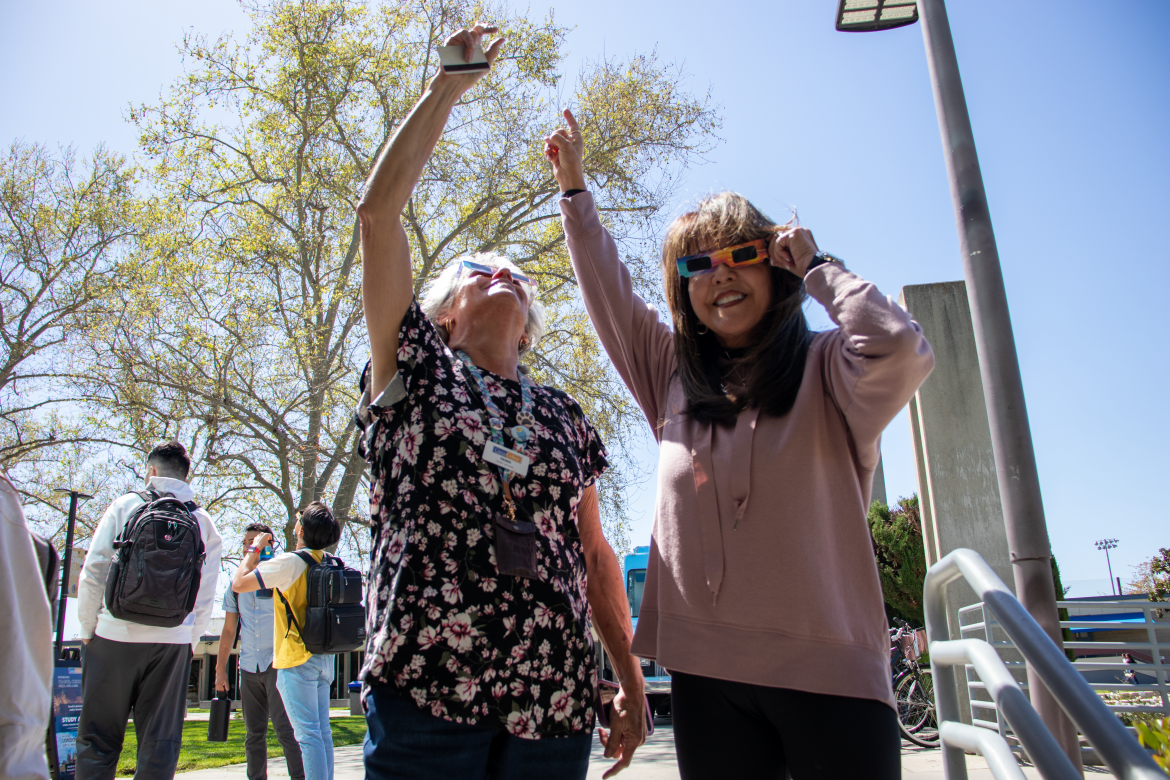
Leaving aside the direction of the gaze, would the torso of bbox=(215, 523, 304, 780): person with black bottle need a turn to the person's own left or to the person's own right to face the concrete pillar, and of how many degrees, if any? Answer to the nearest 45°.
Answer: approximately 90° to the person's own left

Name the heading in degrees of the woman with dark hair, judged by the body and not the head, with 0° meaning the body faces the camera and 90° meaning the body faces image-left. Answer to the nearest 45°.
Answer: approximately 0°

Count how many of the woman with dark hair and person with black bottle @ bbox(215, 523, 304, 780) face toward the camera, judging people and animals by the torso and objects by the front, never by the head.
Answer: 2

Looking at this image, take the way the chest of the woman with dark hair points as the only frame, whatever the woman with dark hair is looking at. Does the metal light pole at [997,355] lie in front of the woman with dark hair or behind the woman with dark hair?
behind

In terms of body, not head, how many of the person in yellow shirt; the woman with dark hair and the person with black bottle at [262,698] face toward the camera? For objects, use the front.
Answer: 2

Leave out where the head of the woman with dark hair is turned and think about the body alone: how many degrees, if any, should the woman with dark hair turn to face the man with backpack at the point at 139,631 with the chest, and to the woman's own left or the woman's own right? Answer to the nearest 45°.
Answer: approximately 135° to the woman's own right

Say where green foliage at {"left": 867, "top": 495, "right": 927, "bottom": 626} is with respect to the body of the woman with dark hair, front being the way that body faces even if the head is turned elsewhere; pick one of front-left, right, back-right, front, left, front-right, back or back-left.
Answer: back

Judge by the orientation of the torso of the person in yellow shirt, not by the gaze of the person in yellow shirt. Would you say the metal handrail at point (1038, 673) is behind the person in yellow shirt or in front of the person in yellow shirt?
behind
